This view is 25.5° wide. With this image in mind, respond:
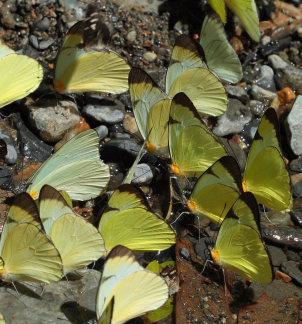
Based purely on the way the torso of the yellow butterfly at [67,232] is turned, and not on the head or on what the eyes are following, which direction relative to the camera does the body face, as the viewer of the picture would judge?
to the viewer's left

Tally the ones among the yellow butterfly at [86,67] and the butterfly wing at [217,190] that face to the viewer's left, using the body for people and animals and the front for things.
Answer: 2

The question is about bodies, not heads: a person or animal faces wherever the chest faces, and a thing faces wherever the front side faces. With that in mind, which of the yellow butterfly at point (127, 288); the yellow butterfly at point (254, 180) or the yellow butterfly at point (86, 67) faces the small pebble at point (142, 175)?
the yellow butterfly at point (254, 180)

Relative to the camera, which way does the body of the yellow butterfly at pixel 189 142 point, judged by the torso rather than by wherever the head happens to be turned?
to the viewer's left

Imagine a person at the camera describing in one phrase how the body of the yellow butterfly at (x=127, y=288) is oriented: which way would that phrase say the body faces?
to the viewer's left

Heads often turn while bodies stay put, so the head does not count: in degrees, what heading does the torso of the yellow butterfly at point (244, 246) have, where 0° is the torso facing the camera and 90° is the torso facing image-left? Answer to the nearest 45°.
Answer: approximately 90°

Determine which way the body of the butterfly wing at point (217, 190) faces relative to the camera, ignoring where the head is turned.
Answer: to the viewer's left

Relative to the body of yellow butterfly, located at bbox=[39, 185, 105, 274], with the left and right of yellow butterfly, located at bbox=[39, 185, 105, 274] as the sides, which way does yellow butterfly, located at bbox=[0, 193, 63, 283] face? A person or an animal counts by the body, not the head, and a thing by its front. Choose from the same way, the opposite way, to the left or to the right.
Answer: the same way

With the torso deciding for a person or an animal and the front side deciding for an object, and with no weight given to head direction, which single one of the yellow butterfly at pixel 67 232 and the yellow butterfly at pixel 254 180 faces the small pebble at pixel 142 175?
the yellow butterfly at pixel 254 180

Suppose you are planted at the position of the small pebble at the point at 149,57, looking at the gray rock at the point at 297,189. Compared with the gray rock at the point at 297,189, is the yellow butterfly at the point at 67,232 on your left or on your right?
right

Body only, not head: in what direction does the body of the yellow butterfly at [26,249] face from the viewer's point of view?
to the viewer's left

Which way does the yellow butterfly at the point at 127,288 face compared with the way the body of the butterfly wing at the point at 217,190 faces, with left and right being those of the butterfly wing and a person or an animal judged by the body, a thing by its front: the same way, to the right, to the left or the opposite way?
the same way

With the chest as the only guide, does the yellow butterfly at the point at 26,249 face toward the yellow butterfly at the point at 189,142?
no

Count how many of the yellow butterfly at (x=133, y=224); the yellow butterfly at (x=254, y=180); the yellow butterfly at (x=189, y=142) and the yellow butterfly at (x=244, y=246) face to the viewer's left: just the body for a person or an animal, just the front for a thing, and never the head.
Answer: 4

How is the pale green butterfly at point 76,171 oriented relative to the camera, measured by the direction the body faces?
to the viewer's left

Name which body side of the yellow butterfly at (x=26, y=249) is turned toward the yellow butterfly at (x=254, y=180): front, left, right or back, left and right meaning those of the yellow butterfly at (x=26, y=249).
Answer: back

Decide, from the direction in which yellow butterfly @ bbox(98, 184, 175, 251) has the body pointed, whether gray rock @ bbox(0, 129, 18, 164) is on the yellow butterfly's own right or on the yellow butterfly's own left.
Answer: on the yellow butterfly's own right

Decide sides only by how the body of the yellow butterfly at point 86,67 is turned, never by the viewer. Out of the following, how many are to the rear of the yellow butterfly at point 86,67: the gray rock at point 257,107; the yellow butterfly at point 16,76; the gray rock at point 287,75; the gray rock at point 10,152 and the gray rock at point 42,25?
2

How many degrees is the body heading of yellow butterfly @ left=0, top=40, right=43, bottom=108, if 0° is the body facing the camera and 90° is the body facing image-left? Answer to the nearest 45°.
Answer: approximately 90°

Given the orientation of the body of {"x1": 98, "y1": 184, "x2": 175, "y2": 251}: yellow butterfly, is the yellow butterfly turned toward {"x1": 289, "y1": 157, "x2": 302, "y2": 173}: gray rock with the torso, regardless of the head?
no

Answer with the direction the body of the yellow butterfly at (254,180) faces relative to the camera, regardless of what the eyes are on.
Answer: to the viewer's left
